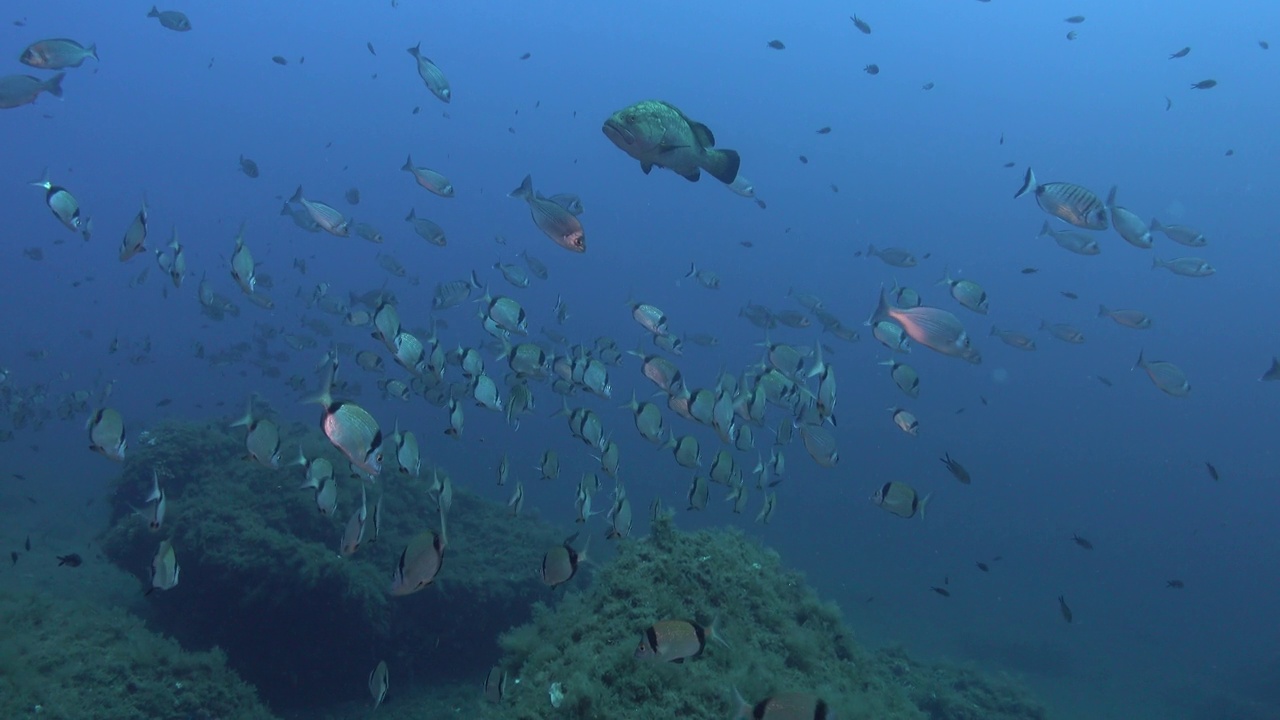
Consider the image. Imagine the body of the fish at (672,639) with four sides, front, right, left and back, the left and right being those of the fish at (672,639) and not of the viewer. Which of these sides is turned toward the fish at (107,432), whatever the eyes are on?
front

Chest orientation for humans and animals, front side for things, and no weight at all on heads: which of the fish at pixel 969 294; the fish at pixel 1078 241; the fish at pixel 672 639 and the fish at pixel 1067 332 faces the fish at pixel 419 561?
the fish at pixel 672 639

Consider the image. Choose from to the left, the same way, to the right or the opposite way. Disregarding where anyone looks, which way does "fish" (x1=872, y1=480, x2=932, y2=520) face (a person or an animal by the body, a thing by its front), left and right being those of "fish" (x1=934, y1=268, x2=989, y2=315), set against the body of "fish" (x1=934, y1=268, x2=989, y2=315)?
the opposite way

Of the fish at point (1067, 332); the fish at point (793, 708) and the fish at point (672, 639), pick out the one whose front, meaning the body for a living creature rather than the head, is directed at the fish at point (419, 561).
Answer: the fish at point (672, 639)

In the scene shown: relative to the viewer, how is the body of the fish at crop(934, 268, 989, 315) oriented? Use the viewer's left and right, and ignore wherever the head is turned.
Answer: facing to the right of the viewer

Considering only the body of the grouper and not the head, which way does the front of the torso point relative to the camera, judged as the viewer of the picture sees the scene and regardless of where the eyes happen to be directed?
to the viewer's left

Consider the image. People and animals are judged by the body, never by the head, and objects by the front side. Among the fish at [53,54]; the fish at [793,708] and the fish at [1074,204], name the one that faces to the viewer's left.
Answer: the fish at [53,54]

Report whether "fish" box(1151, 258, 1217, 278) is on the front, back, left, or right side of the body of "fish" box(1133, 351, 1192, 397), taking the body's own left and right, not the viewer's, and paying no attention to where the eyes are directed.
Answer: left

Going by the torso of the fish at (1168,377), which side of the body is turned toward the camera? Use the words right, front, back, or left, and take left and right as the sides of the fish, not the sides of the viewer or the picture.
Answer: right

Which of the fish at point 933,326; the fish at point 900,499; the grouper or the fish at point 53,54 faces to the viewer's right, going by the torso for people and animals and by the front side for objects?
the fish at point 933,326

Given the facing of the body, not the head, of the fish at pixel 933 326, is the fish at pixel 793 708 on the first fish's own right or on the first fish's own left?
on the first fish's own right

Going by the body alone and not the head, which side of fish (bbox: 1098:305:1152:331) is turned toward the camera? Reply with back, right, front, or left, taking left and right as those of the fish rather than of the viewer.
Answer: right

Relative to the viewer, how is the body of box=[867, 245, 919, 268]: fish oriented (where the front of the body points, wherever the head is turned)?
to the viewer's right

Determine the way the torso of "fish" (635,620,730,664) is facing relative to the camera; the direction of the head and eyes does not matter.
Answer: to the viewer's left

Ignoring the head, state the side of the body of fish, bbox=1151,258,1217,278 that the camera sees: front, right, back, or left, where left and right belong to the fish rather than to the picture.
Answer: right

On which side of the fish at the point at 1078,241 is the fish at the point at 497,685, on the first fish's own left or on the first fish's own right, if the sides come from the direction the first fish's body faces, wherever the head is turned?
on the first fish's own right

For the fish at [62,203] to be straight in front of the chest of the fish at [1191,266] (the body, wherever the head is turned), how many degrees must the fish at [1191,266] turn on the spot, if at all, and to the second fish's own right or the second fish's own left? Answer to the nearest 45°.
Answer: approximately 135° to the second fish's own right
